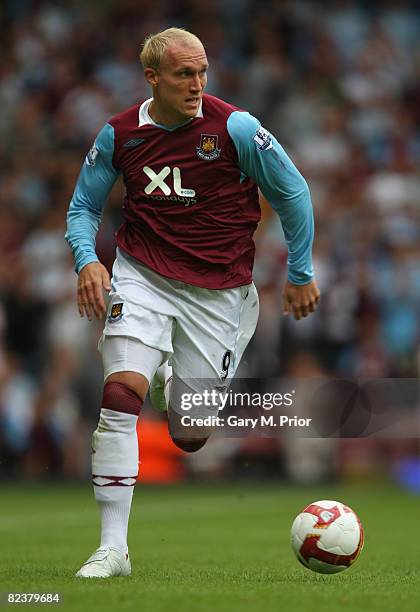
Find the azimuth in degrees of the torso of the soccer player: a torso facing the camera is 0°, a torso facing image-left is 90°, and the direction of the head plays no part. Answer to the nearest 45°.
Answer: approximately 0°

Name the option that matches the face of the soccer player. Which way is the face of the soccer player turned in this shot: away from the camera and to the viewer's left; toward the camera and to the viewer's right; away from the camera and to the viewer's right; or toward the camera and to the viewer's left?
toward the camera and to the viewer's right
